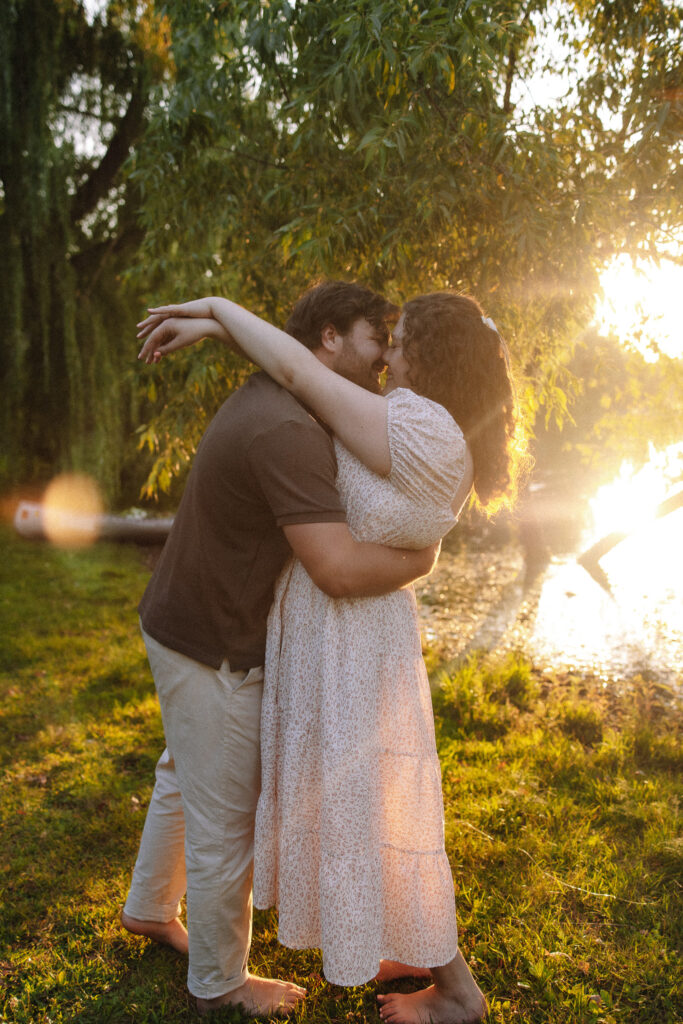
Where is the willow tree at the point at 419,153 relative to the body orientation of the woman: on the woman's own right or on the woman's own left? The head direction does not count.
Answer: on the woman's own right

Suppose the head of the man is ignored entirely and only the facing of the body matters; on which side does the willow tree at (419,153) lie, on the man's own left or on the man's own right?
on the man's own left

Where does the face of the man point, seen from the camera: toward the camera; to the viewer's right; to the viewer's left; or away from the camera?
to the viewer's right

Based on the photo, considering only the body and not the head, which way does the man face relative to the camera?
to the viewer's right

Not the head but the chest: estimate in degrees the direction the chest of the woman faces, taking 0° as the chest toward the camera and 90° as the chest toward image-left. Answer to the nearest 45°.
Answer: approximately 90°

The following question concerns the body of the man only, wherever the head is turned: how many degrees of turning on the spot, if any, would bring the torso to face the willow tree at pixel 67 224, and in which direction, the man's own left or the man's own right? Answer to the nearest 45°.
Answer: approximately 90° to the man's own left

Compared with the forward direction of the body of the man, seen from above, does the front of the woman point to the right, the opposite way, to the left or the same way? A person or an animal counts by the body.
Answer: the opposite way

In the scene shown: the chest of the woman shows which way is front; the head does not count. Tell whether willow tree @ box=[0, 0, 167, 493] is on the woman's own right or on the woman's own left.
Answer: on the woman's own right
